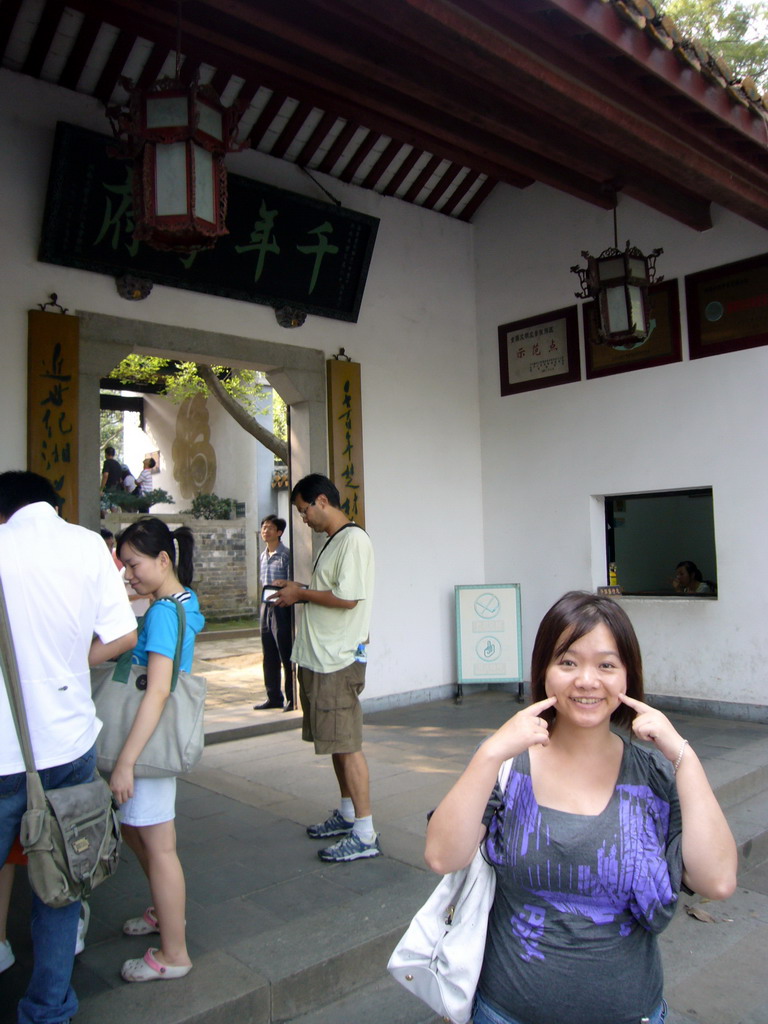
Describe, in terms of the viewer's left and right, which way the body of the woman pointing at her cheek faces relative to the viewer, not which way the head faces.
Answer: facing the viewer

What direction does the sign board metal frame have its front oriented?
toward the camera

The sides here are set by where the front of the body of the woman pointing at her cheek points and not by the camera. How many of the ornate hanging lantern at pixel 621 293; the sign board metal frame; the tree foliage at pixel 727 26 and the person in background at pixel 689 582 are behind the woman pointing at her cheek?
4

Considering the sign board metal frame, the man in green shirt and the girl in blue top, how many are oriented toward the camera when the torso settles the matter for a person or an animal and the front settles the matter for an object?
1

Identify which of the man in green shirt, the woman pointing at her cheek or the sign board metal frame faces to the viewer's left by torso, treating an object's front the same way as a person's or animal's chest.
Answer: the man in green shirt

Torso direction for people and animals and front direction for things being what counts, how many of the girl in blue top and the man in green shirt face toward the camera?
0

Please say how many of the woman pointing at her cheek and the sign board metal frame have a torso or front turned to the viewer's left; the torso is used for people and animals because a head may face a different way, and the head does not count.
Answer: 0

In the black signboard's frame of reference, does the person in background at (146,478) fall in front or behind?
behind

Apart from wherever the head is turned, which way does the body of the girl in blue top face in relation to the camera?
to the viewer's left

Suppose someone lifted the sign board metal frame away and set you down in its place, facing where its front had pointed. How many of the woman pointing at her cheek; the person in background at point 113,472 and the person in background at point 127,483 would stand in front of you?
1

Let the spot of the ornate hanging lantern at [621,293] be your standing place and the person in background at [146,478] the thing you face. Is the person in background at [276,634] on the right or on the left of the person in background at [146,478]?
left

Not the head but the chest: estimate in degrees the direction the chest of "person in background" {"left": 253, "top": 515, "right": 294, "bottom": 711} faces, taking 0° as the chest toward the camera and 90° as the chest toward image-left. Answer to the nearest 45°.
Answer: approximately 45°

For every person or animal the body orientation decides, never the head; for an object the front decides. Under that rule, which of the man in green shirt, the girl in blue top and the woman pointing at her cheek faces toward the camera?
the woman pointing at her cheek

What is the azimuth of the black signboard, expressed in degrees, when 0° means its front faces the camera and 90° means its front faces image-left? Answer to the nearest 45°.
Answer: approximately 315°
